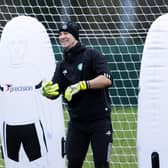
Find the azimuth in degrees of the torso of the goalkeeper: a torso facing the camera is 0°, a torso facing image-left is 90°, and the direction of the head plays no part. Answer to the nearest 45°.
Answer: approximately 45°

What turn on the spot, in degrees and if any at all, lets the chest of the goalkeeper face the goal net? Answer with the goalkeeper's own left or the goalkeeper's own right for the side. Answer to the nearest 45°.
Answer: approximately 135° to the goalkeeper's own right
